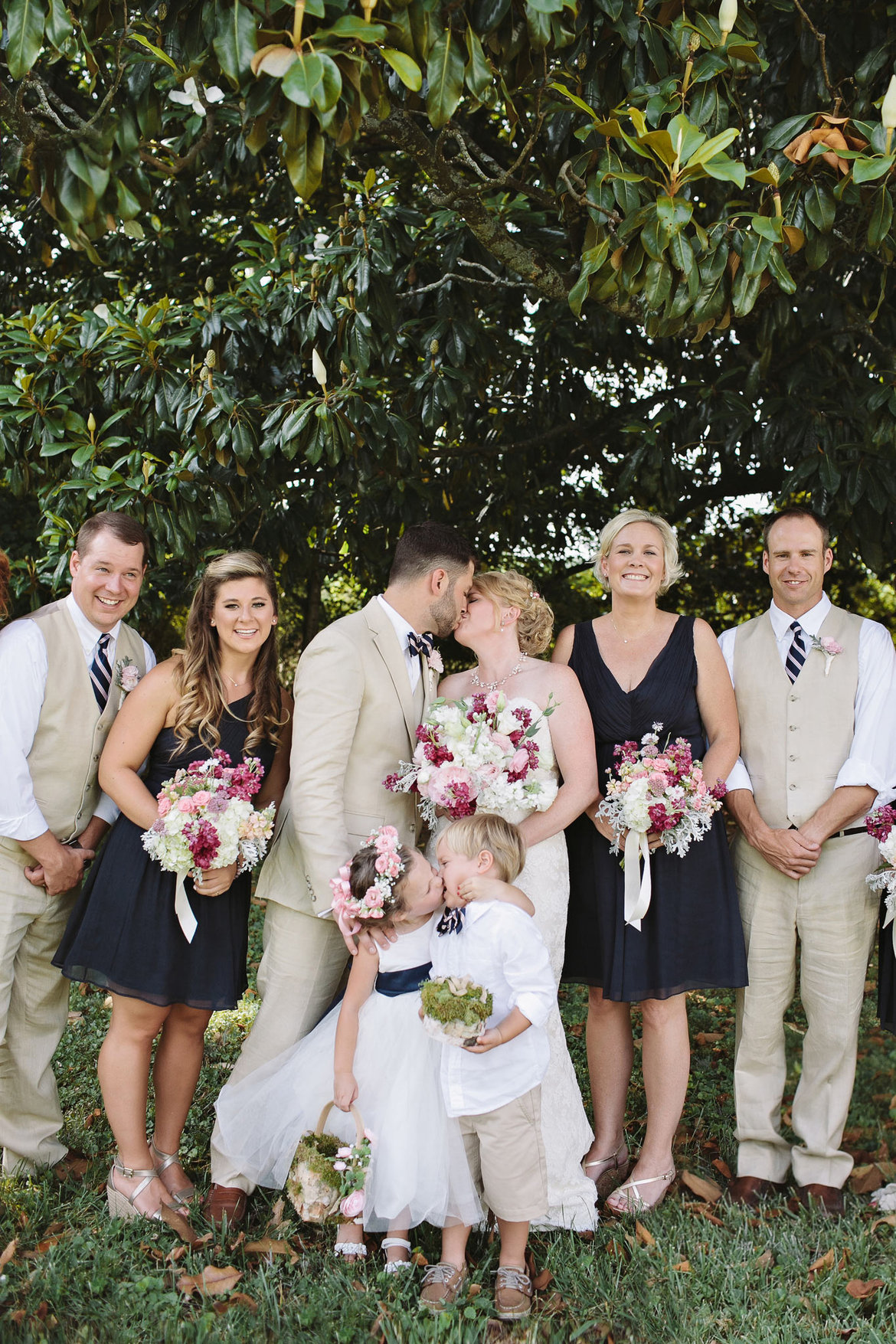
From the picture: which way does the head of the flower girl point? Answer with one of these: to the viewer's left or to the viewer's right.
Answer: to the viewer's right

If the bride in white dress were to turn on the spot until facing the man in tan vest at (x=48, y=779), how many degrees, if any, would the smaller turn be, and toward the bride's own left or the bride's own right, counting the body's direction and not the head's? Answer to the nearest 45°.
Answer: approximately 45° to the bride's own right

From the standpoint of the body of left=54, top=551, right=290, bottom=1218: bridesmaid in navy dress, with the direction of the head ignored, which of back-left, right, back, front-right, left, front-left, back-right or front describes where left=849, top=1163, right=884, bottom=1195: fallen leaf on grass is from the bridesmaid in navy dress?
front-left

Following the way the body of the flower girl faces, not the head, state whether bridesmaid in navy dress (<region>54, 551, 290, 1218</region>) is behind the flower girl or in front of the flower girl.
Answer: behind
